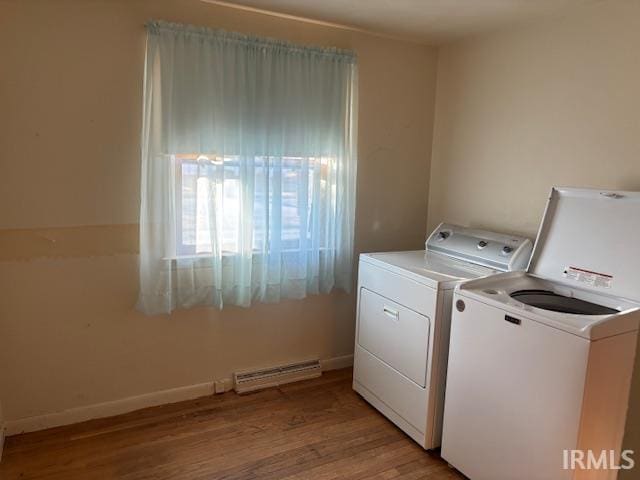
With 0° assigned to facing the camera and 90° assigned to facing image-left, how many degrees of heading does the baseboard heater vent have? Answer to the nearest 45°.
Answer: approximately 315°

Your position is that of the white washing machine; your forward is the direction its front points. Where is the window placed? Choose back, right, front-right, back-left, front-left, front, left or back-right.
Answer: front-right

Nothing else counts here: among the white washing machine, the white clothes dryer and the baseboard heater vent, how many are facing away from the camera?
0

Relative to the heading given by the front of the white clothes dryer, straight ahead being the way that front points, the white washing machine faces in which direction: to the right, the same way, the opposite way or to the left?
the same way

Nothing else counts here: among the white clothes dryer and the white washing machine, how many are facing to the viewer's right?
0

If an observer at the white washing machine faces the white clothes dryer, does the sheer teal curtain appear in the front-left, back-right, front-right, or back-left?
front-left

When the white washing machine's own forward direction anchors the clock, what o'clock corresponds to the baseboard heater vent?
The baseboard heater vent is roughly at 2 o'clock from the white washing machine.

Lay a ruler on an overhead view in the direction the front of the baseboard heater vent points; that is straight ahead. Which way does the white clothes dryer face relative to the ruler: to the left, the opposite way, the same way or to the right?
to the right

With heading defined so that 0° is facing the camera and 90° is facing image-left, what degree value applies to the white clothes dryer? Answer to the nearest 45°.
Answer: approximately 45°

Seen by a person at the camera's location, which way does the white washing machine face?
facing the viewer and to the left of the viewer

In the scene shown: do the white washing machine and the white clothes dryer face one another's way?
no

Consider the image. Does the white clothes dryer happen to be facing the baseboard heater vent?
no

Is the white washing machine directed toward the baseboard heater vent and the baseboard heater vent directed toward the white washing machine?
no
